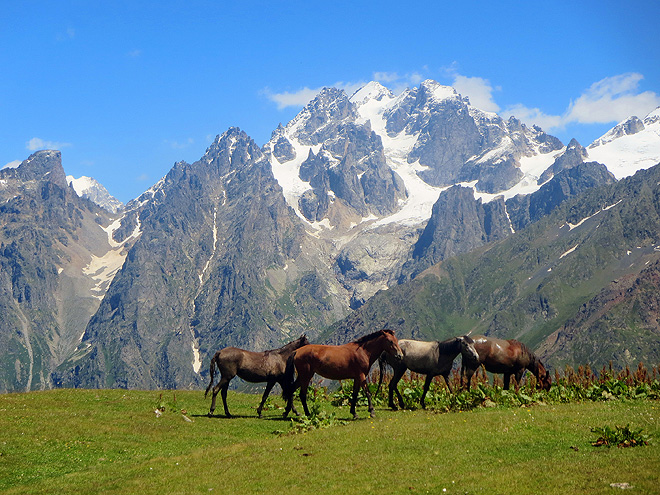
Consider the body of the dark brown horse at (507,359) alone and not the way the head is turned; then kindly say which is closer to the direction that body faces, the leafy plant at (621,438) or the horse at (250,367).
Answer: the leafy plant

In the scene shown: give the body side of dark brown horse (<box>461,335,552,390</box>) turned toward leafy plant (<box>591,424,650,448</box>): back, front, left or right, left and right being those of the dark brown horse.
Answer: right

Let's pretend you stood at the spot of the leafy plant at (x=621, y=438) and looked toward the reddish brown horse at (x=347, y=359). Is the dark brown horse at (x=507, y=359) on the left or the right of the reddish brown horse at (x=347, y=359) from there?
right

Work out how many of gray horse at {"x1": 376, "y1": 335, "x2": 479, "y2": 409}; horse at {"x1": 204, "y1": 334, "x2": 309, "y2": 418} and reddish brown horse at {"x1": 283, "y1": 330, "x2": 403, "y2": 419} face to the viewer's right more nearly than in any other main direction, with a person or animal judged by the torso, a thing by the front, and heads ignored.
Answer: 3

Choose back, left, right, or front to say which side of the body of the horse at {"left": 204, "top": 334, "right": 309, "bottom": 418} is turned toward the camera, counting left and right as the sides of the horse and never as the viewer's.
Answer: right

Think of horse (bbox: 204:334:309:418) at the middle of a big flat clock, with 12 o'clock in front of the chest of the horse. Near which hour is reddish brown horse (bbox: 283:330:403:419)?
The reddish brown horse is roughly at 1 o'clock from the horse.

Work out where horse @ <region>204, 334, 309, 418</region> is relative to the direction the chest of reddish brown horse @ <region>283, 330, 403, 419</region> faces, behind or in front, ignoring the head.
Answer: behind

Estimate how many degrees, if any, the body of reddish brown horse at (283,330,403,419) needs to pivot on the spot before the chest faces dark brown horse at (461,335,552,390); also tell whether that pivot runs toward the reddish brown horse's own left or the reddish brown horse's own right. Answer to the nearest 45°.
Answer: approximately 45° to the reddish brown horse's own left

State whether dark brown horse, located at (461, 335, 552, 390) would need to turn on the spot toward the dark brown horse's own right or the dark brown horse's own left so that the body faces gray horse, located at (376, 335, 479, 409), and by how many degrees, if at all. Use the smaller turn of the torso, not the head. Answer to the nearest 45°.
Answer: approximately 135° to the dark brown horse's own right

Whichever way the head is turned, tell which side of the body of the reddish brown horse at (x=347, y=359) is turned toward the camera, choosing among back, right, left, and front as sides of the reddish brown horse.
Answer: right

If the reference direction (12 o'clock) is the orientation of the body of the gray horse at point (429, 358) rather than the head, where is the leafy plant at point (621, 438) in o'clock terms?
The leafy plant is roughly at 2 o'clock from the gray horse.

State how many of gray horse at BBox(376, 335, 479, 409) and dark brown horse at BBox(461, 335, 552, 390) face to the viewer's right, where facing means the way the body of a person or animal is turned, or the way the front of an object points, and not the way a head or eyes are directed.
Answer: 2

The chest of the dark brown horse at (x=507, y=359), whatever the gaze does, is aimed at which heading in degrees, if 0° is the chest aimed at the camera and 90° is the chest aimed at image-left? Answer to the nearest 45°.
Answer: approximately 270°

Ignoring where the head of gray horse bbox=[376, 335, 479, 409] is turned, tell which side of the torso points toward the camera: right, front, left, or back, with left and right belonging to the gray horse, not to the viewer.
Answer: right

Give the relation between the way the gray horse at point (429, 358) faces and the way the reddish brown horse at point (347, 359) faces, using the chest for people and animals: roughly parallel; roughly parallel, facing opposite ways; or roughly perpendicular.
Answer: roughly parallel
